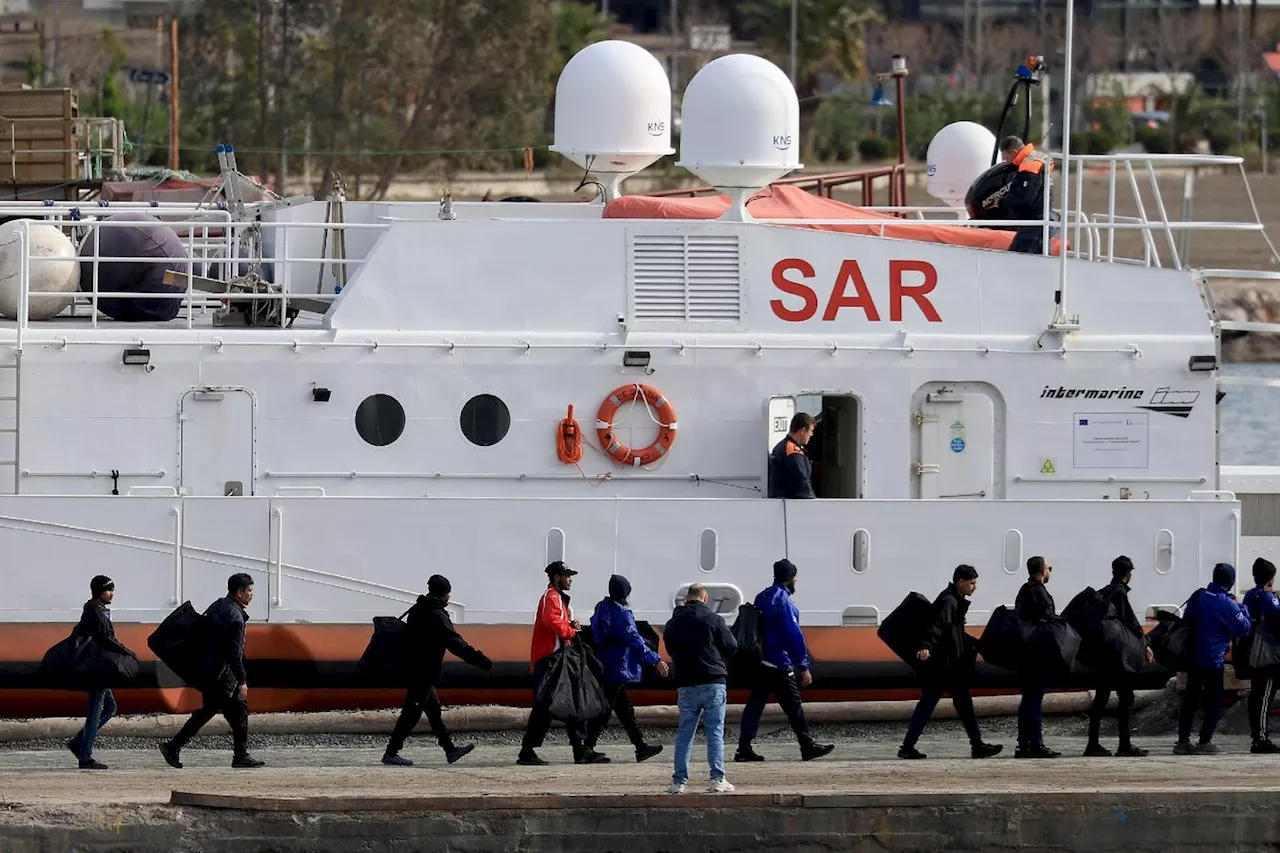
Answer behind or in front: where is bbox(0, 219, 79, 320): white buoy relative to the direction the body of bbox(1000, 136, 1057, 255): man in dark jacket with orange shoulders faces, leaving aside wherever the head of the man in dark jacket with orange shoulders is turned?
in front

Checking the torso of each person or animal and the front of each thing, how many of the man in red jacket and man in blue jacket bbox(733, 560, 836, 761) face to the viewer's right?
2

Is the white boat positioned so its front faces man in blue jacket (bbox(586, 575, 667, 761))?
no

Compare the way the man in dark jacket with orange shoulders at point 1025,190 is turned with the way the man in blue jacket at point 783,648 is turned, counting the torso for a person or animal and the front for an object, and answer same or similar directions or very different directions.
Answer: very different directions

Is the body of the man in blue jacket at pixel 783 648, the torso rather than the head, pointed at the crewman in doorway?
no

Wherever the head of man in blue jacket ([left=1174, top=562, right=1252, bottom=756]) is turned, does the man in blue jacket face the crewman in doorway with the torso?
no

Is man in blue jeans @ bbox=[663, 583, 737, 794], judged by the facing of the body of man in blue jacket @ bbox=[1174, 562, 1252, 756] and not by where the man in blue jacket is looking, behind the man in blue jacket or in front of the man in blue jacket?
behind
